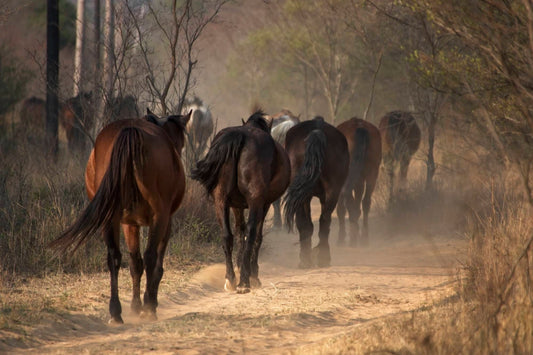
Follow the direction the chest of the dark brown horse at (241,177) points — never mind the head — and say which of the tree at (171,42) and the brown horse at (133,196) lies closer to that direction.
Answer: the tree

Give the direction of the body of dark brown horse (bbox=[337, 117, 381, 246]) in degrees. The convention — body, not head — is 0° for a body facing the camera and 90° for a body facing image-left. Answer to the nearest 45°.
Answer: approximately 180°

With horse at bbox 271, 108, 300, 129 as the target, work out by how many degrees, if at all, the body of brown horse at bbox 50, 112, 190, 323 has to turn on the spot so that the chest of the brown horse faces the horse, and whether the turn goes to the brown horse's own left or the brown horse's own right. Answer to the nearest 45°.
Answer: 0° — it already faces it

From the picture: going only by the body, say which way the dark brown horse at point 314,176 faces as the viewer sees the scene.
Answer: away from the camera

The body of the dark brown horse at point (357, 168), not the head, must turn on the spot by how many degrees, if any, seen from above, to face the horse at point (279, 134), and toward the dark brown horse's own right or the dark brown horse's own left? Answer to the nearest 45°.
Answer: approximately 45° to the dark brown horse's own left

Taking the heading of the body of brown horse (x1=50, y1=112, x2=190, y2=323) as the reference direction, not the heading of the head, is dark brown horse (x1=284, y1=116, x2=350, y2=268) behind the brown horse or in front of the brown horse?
in front

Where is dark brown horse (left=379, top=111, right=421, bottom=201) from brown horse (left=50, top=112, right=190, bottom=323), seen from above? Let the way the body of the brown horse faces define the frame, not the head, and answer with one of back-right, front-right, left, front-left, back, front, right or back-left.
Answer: front-right

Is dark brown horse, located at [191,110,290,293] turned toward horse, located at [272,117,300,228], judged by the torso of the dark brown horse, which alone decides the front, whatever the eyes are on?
yes

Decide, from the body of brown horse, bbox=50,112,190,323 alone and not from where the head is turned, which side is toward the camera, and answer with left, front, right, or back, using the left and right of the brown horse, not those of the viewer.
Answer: back

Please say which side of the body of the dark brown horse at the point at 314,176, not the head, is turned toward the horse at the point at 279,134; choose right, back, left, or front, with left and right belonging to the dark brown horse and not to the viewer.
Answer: front

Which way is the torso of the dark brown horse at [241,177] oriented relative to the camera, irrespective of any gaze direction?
away from the camera

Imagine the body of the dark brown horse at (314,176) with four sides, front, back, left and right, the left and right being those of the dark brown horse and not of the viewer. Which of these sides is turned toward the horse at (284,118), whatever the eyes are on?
front

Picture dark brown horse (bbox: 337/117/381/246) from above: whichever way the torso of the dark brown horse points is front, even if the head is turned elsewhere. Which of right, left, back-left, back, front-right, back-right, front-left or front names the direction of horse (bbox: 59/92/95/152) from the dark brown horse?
front-left
